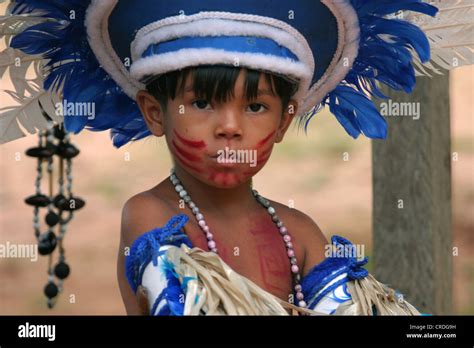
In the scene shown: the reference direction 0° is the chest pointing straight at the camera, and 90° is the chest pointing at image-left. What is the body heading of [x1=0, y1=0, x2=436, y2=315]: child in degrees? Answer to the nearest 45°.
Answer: approximately 315°
